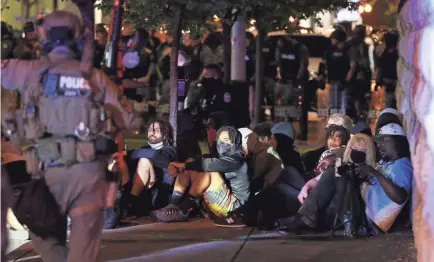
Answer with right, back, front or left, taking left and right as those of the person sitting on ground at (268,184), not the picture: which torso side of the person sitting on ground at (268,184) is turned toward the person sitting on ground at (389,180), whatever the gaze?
back

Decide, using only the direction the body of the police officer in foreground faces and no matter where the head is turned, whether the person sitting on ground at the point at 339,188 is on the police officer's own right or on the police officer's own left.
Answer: on the police officer's own right

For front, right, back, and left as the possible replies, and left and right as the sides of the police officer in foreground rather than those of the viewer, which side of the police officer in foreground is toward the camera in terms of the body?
back

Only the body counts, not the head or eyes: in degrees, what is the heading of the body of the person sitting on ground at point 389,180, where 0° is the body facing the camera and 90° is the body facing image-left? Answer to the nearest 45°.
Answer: approximately 45°

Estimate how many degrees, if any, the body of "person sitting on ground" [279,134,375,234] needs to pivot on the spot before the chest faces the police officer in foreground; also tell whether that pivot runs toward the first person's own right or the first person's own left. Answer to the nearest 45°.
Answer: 0° — they already face them

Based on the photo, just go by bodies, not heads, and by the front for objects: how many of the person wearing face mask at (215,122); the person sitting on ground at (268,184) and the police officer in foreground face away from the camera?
1

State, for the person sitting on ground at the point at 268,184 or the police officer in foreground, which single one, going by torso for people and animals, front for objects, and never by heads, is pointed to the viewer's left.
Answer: the person sitting on ground

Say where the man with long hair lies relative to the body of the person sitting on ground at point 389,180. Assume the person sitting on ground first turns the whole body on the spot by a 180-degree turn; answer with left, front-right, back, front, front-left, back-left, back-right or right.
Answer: back-left

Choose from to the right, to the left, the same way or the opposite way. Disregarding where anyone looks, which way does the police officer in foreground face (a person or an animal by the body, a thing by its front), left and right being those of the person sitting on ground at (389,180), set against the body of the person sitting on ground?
to the right
